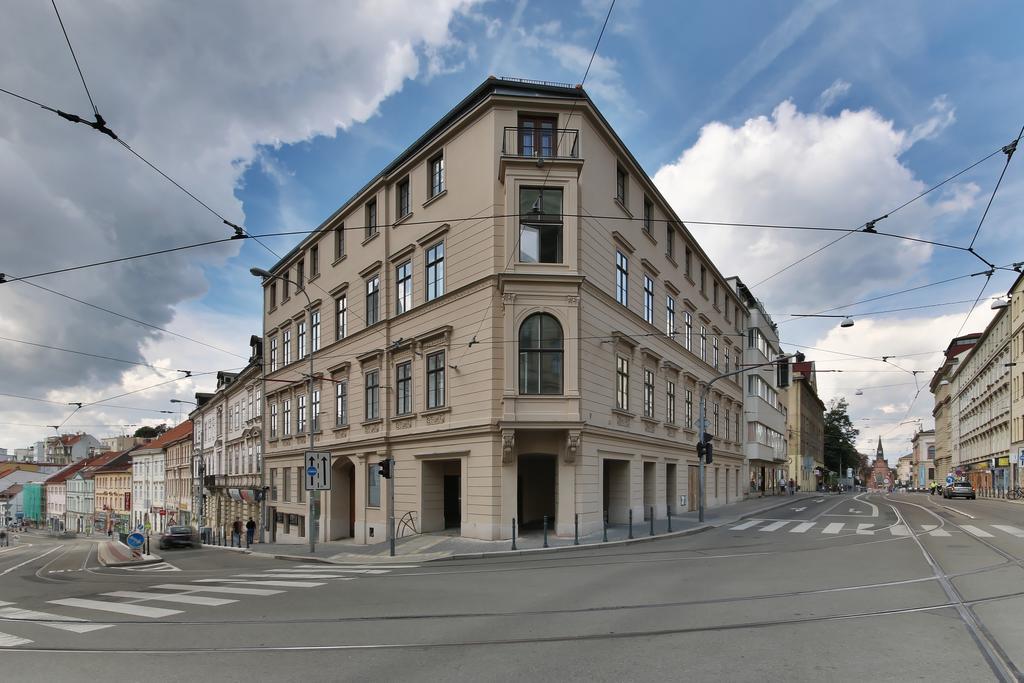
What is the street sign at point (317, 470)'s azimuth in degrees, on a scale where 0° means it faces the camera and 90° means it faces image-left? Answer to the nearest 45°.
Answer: approximately 0°

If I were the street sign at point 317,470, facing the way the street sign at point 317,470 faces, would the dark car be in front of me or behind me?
behind

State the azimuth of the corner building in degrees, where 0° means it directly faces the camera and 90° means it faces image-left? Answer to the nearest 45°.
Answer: approximately 0°
